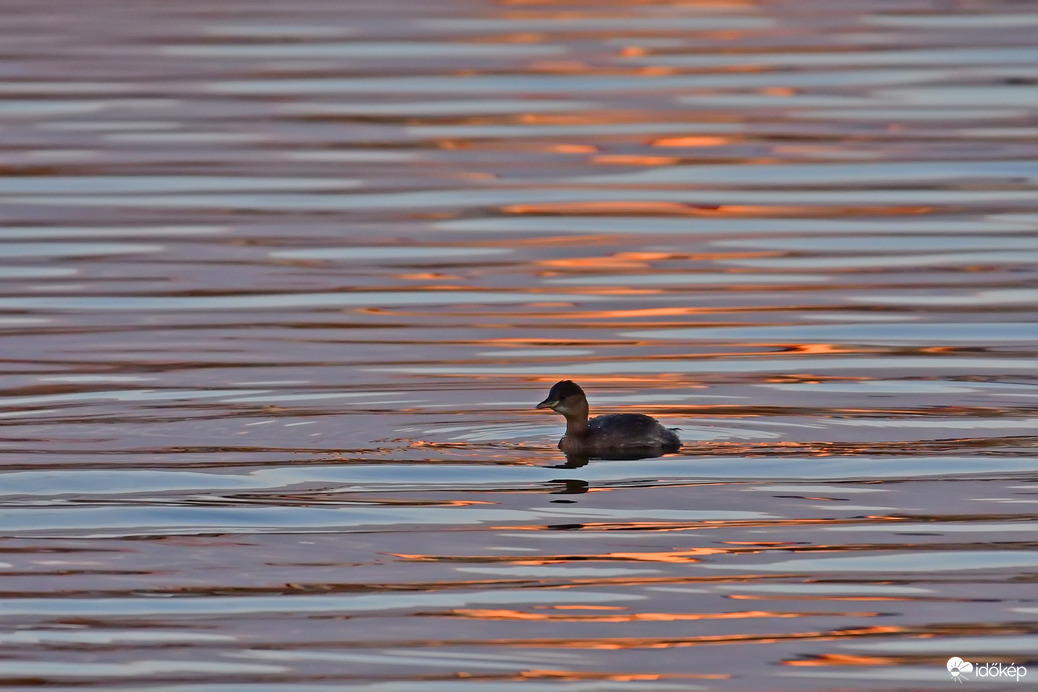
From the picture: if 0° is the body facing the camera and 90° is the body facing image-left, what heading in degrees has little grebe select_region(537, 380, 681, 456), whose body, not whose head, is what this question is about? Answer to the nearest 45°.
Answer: approximately 90°
